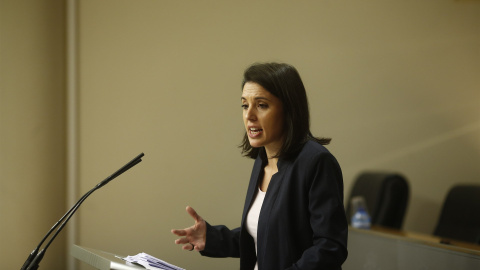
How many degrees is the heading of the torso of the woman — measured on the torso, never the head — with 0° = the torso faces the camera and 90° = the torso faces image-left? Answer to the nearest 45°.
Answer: approximately 45°
